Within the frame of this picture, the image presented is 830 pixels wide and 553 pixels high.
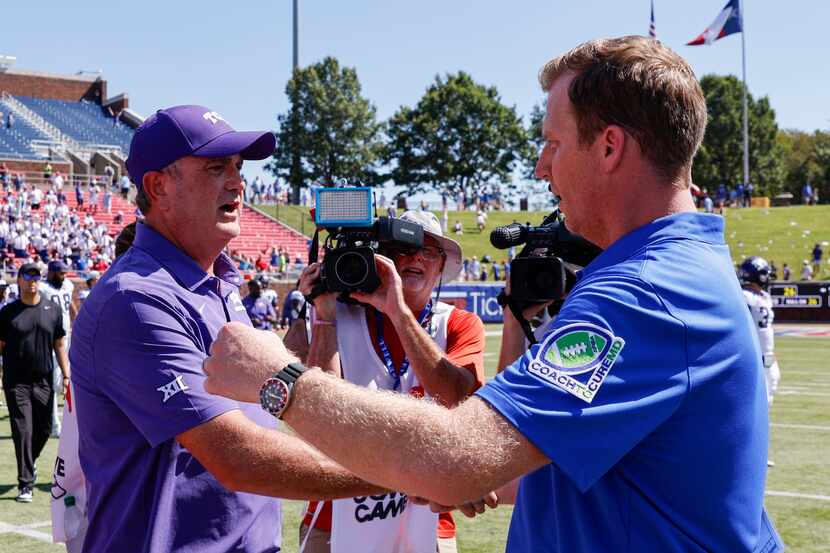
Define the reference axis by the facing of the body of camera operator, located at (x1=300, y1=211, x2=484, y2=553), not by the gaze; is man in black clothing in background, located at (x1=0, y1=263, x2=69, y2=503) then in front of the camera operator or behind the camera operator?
behind

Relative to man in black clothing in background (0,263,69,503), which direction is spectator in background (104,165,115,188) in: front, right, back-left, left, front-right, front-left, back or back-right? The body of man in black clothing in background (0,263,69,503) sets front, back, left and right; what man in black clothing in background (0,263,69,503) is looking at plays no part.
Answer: back

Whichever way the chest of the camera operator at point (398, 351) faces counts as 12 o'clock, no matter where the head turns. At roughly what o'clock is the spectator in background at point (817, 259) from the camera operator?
The spectator in background is roughly at 7 o'clock from the camera operator.

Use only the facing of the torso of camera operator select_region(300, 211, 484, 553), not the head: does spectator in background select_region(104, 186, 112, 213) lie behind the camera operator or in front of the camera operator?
behind

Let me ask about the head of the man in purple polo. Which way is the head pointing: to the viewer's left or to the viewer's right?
to the viewer's right

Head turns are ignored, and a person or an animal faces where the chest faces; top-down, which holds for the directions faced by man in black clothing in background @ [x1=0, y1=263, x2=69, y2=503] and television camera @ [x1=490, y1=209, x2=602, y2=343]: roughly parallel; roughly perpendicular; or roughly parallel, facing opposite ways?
roughly perpendicular

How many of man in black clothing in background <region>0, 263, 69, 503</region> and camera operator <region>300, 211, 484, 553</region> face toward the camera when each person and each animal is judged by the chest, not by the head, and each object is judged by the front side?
2

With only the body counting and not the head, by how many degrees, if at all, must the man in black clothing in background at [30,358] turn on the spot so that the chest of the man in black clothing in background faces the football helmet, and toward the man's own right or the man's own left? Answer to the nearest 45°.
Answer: approximately 90° to the man's own left

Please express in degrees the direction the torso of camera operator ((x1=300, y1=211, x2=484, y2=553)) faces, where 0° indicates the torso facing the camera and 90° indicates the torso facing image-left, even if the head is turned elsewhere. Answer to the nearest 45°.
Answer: approximately 0°

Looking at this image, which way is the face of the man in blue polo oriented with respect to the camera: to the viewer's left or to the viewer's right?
to the viewer's left
